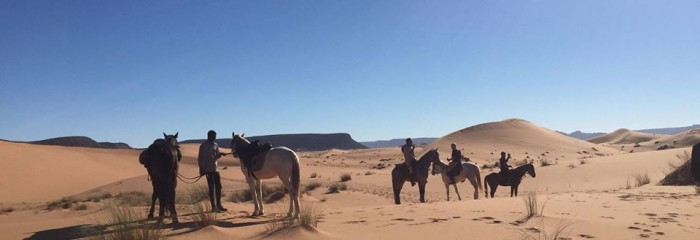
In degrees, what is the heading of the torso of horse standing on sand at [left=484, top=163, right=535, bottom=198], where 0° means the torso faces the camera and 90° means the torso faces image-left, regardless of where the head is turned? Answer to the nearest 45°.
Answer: approximately 270°

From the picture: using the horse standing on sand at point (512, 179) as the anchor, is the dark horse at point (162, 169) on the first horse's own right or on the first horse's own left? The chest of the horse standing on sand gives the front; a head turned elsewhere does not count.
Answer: on the first horse's own right

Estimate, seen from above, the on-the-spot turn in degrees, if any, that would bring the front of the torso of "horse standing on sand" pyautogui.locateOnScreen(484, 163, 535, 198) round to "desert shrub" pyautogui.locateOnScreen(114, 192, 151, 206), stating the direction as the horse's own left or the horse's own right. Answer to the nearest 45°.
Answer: approximately 135° to the horse's own right

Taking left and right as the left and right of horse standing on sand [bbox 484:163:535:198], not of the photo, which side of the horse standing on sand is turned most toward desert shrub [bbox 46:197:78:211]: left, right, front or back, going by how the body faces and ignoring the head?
back

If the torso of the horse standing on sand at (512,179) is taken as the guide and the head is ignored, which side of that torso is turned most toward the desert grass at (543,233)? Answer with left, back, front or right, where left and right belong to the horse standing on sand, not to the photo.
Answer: right
